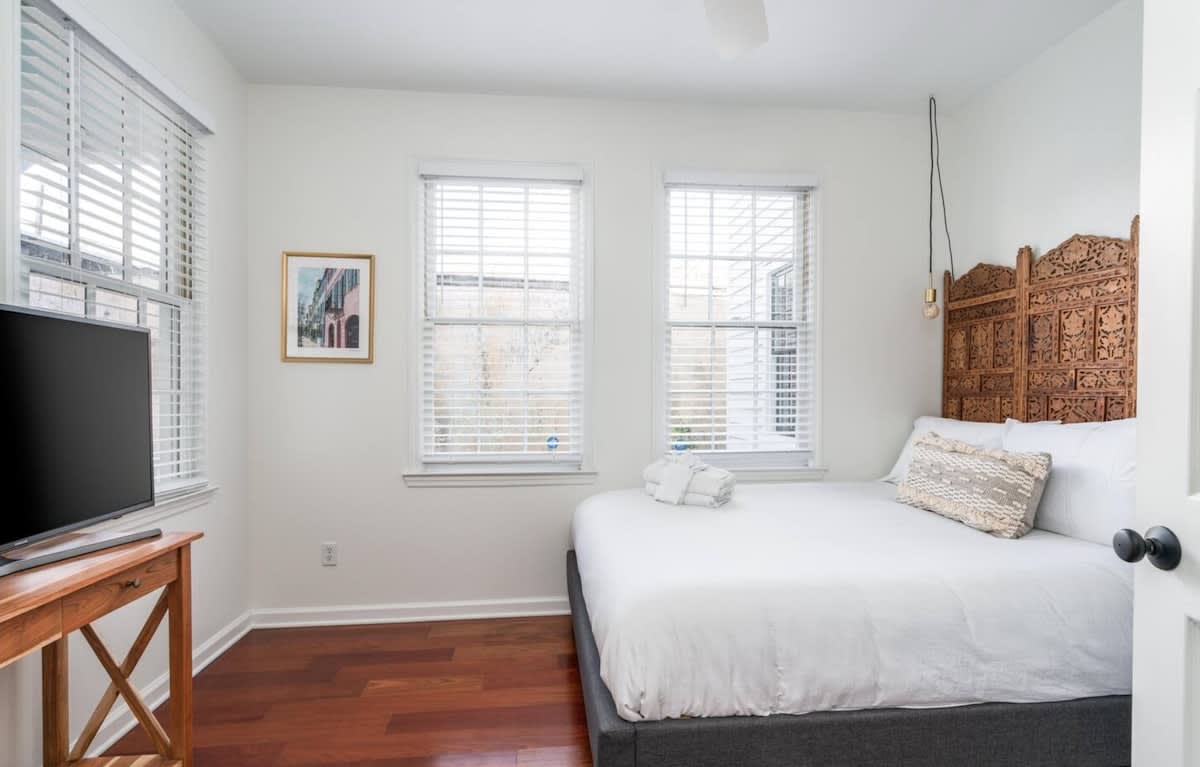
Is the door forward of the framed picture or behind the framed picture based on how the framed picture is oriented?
forward

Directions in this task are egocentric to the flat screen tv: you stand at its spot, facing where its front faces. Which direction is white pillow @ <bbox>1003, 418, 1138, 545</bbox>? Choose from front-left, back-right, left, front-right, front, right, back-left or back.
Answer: front

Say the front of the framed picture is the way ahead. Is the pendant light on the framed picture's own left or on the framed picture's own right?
on the framed picture's own left

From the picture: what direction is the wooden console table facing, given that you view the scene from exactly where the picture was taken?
facing the viewer and to the right of the viewer

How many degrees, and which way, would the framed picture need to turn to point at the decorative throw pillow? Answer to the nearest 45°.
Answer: approximately 45° to its left

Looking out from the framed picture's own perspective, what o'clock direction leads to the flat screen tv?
The flat screen tv is roughly at 1 o'clock from the framed picture.

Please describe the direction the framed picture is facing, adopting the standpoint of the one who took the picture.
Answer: facing the viewer

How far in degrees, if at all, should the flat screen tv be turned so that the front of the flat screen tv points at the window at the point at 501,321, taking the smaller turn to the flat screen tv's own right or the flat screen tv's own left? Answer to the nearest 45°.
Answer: approximately 45° to the flat screen tv's own left

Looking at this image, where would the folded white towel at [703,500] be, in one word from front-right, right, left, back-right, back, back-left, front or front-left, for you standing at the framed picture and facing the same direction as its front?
front-left

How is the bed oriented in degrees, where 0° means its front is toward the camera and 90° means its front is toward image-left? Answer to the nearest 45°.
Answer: approximately 90°

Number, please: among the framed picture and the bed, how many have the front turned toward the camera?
1

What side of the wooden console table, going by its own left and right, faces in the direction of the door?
front

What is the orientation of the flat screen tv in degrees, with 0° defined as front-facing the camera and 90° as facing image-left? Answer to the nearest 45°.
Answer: approximately 315°

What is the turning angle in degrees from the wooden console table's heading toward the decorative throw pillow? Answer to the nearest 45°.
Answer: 0° — it already faces it
